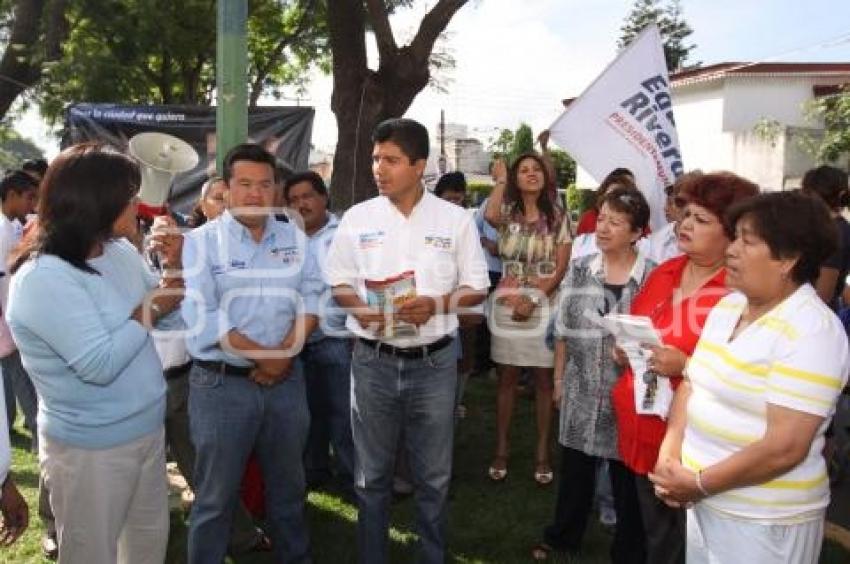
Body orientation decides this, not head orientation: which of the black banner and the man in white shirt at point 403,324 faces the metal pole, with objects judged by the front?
the black banner

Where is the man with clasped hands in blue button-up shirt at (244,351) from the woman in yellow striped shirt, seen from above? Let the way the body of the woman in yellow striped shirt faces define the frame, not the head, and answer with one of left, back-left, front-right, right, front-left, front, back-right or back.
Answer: front-right

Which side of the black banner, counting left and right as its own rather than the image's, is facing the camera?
front

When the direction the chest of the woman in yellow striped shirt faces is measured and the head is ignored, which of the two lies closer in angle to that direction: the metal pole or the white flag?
the metal pole

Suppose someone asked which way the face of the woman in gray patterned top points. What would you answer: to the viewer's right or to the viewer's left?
to the viewer's left

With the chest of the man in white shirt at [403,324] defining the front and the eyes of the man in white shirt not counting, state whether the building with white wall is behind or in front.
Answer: behind

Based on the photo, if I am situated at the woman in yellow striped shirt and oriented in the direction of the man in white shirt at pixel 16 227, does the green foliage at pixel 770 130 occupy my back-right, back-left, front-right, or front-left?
front-right

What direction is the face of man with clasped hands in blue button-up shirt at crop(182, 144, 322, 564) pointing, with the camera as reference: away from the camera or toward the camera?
toward the camera

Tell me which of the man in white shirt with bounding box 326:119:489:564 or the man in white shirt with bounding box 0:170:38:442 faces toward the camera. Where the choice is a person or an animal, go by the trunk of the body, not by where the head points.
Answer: the man in white shirt with bounding box 326:119:489:564

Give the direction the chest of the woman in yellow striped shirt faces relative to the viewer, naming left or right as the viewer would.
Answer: facing the viewer and to the left of the viewer

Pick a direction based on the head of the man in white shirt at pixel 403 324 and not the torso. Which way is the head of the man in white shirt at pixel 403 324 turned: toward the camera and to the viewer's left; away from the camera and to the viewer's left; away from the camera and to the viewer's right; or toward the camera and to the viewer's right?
toward the camera and to the viewer's left

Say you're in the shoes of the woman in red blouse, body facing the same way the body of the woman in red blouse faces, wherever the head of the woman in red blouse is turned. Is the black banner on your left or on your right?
on your right

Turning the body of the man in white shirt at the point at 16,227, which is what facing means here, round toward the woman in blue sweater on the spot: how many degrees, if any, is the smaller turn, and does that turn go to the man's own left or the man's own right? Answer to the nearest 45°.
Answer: approximately 90° to the man's own right

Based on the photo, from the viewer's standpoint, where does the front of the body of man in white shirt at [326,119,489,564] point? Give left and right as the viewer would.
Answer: facing the viewer
